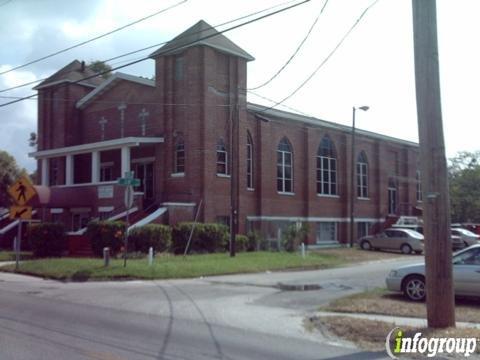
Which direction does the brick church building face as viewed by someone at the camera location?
facing the viewer and to the left of the viewer

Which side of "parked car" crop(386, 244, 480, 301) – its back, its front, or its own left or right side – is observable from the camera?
left

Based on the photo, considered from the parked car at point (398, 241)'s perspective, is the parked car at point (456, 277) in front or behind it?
behind

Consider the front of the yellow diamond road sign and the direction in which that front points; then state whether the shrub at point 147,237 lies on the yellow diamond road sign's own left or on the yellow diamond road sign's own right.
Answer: on the yellow diamond road sign's own left

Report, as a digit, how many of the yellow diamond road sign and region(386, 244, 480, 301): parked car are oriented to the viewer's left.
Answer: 1

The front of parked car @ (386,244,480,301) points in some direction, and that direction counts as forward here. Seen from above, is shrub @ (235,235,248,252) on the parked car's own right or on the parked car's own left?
on the parked car's own right

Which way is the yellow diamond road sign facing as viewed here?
toward the camera

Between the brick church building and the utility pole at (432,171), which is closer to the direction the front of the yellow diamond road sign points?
the utility pole

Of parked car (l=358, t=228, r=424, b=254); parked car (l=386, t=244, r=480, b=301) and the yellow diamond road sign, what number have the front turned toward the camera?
1

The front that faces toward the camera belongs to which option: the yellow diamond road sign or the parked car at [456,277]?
the yellow diamond road sign

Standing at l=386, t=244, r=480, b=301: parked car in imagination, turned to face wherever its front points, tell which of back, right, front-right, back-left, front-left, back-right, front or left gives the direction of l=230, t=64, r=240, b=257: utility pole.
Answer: front-right

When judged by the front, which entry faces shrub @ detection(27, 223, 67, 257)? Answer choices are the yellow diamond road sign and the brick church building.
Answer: the brick church building
